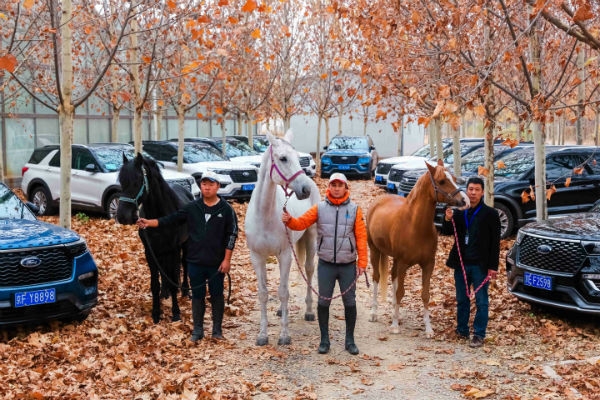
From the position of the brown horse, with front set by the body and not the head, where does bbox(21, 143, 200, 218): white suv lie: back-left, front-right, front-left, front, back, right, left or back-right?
back

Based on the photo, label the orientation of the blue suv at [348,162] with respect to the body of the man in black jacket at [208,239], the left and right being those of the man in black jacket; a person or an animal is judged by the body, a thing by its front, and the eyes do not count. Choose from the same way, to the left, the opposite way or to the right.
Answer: the same way

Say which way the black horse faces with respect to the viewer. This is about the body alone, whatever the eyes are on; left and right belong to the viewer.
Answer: facing the viewer and to the left of the viewer

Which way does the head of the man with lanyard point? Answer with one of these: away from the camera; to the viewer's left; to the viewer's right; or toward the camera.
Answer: toward the camera

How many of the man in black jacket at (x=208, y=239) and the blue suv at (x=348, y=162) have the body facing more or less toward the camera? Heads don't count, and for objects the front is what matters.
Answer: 2

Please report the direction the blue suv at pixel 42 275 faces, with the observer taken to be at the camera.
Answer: facing the viewer and to the right of the viewer

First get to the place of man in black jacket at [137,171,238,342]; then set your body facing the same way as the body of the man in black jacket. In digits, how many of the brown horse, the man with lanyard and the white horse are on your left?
3

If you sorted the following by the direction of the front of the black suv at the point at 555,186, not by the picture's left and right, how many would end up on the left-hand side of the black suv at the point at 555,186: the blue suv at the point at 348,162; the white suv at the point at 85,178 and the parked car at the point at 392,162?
0

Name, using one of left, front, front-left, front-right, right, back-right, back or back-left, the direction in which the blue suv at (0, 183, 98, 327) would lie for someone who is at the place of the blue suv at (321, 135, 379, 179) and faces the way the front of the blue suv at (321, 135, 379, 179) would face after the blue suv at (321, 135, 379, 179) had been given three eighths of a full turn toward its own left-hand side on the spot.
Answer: back-right

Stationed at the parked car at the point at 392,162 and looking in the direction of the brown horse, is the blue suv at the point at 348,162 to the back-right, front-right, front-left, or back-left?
back-right

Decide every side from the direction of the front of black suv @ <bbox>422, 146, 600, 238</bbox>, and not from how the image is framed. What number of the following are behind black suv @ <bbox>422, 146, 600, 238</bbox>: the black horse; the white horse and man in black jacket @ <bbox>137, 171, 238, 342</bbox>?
0

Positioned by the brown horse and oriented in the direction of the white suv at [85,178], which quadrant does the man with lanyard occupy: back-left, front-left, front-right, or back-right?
back-right

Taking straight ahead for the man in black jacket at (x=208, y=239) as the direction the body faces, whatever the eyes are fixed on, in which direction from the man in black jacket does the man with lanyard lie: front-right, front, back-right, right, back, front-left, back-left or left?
left

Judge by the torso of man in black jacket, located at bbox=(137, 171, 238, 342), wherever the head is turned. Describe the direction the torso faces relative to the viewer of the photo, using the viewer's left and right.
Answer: facing the viewer

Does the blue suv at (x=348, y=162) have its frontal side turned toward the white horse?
yes

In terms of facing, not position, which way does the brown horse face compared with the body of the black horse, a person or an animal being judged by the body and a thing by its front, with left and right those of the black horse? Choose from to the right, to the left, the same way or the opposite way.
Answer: to the left

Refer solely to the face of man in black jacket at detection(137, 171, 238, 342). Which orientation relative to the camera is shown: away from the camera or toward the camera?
toward the camera
